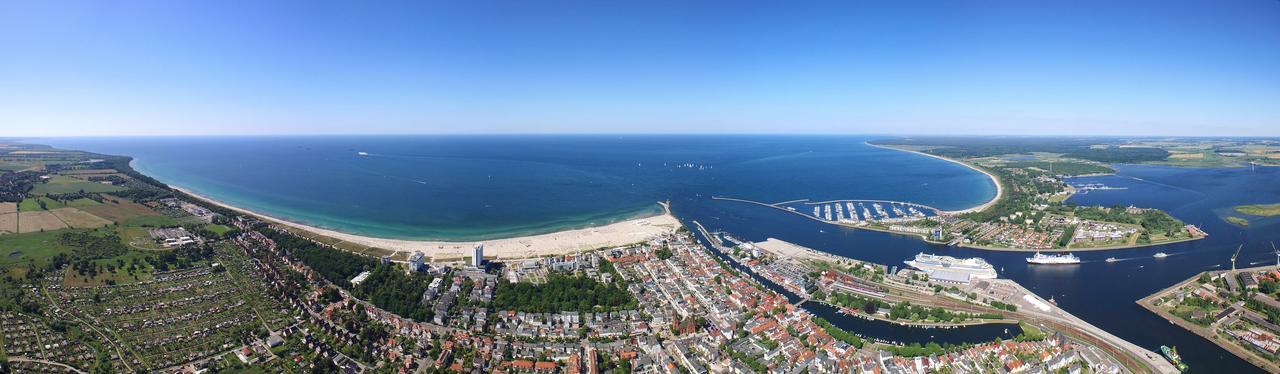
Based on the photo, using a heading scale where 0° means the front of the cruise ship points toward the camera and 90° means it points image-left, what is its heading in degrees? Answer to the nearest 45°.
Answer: approximately 90°

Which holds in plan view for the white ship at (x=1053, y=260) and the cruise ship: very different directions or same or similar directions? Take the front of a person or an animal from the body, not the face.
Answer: same or similar directions

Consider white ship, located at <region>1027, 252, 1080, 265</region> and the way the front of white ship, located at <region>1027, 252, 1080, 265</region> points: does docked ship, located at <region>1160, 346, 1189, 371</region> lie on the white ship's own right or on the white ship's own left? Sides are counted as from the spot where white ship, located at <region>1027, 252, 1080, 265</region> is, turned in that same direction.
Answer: on the white ship's own left

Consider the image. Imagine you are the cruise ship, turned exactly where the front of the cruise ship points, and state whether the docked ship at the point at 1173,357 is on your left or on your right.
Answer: on your left

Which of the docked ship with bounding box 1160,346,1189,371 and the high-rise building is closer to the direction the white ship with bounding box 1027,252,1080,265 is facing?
the high-rise building

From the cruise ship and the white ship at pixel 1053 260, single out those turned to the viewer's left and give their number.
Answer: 2

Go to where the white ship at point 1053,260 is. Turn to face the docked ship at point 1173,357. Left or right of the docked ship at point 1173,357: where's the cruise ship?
right

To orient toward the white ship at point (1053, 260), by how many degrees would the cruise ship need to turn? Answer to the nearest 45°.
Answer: approximately 135° to its right

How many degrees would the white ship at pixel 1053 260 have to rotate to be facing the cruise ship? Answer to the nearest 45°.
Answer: approximately 45° to its left

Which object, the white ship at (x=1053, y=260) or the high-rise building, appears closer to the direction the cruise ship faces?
the high-rise building

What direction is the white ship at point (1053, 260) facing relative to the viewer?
to the viewer's left

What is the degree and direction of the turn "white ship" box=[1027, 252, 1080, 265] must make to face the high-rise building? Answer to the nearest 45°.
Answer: approximately 45° to its left
